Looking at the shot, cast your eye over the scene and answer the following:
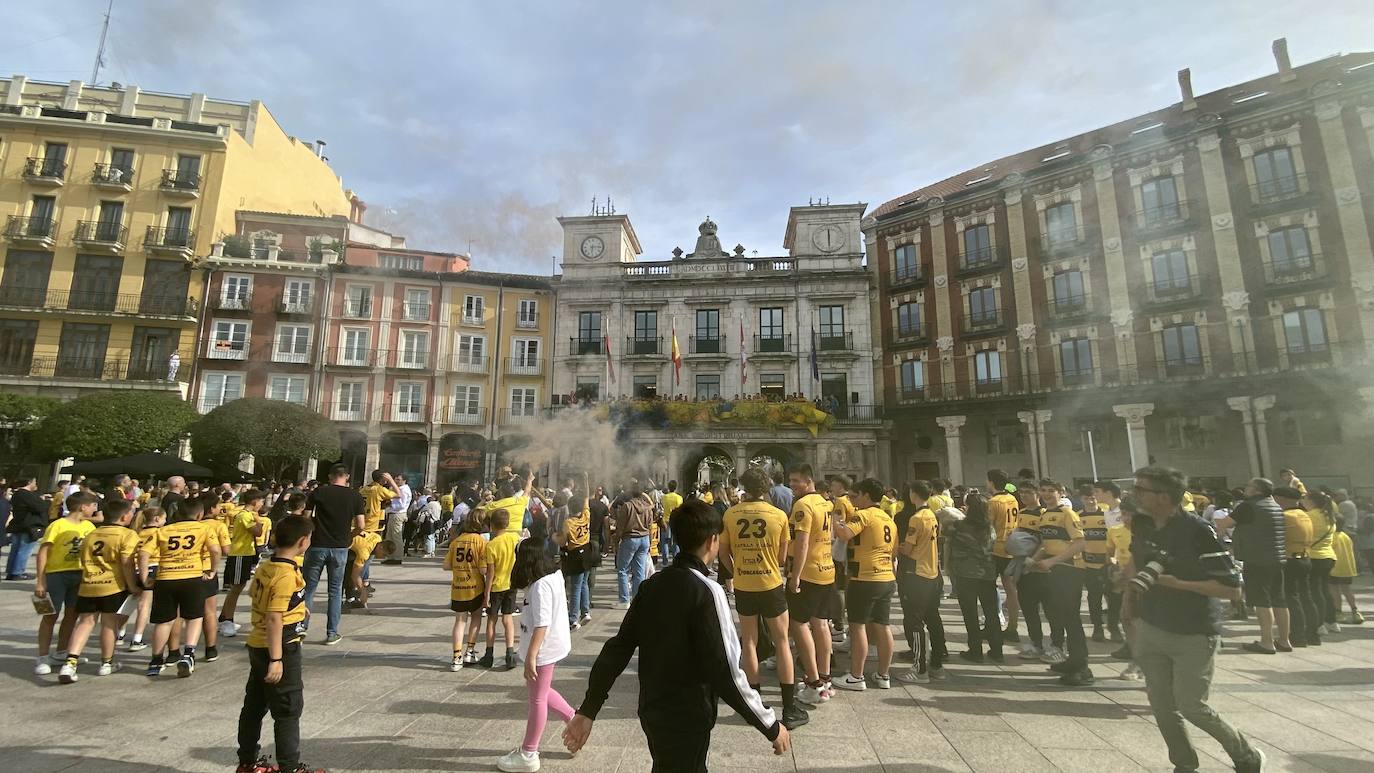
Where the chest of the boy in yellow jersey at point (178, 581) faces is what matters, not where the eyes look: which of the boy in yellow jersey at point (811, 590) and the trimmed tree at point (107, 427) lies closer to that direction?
the trimmed tree

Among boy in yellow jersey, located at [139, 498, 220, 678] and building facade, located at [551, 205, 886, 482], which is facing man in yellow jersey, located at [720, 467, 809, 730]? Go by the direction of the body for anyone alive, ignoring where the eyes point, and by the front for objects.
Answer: the building facade

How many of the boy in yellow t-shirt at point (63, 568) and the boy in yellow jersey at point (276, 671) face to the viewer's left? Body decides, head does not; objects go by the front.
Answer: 0

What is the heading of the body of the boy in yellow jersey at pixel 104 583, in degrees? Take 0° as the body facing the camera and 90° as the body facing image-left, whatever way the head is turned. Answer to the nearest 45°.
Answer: approximately 225°

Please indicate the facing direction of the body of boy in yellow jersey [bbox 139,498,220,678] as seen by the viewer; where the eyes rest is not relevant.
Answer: away from the camera

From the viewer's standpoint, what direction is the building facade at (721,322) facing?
toward the camera

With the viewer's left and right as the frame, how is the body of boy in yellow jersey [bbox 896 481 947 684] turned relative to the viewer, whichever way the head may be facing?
facing away from the viewer and to the left of the viewer

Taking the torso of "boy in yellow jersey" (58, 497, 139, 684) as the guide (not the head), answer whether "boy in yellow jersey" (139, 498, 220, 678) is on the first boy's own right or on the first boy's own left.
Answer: on the first boy's own right

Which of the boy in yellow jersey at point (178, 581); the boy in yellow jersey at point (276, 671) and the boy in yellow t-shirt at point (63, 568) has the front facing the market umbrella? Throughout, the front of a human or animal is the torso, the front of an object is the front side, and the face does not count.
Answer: the boy in yellow jersey at point (178, 581)

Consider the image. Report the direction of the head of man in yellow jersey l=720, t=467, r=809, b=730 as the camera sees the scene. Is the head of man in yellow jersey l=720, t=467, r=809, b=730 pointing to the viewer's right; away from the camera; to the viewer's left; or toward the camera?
away from the camera

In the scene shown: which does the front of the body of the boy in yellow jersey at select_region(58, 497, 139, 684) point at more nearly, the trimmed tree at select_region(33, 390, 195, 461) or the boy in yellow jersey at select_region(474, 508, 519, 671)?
the trimmed tree

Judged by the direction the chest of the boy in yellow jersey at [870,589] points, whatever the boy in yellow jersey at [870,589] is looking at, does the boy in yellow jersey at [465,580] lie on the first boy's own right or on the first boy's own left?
on the first boy's own left

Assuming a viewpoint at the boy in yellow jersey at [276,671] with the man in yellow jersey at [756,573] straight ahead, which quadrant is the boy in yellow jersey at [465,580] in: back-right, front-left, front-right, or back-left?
front-left

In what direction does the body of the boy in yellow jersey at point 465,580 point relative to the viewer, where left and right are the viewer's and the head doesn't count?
facing away from the viewer

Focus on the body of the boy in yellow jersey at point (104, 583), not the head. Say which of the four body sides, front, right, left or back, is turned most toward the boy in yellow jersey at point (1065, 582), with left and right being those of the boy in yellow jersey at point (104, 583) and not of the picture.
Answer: right
